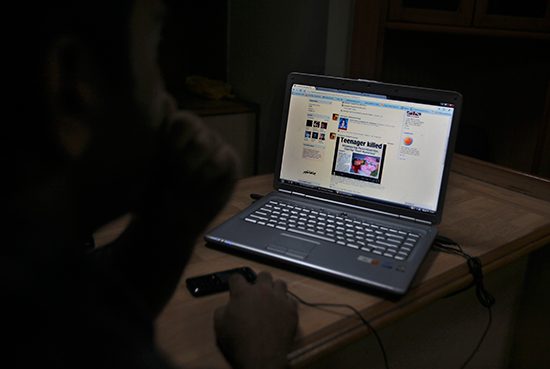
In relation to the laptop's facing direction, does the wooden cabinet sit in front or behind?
behind

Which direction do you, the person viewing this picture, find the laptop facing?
facing the viewer and to the left of the viewer
